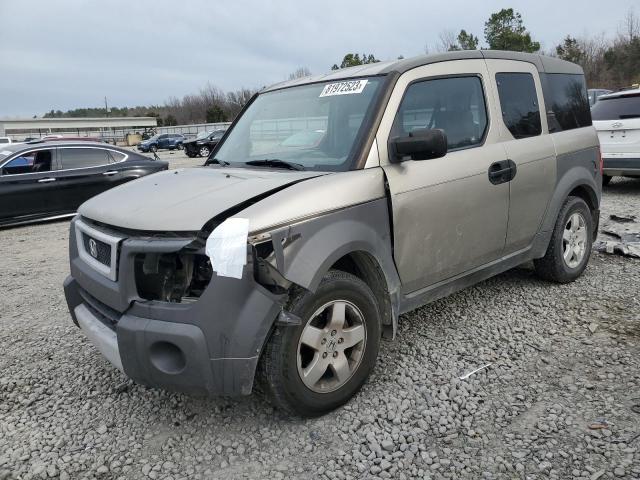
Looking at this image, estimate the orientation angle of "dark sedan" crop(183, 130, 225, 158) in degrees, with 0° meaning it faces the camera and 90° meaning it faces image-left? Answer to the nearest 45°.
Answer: approximately 45°

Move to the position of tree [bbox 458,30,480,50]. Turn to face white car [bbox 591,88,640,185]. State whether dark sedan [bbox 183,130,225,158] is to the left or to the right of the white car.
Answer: right

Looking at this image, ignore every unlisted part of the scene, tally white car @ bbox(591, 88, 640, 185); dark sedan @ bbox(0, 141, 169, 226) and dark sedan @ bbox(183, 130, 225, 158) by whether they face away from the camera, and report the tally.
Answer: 1

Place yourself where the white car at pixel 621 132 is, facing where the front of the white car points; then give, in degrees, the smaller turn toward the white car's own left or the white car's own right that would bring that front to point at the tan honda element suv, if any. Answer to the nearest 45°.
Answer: approximately 180°

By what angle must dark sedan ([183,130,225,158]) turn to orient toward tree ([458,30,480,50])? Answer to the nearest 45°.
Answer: approximately 180°

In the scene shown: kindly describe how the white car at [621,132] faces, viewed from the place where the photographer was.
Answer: facing away from the viewer

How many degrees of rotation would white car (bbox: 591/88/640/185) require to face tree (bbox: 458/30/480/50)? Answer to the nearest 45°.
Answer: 0° — it already faces it

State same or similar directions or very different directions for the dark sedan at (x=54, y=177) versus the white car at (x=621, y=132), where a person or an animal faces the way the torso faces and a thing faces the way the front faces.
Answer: very different directions

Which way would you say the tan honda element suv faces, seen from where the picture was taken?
facing the viewer and to the left of the viewer

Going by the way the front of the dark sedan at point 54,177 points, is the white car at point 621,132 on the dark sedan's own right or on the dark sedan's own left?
on the dark sedan's own left

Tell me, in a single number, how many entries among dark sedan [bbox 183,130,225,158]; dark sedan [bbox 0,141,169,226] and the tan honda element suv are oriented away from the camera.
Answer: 0

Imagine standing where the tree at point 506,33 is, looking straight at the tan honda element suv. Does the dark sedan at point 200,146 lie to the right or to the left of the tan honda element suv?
right

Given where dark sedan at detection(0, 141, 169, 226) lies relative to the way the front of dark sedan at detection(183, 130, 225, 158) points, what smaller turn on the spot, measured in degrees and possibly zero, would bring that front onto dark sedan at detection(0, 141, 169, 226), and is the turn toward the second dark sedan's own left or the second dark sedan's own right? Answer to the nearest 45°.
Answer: approximately 45° to the second dark sedan's own left

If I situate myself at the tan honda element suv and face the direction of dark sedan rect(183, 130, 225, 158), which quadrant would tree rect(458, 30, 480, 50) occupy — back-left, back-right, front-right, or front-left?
front-right

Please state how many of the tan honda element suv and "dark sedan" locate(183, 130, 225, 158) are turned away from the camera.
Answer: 0
